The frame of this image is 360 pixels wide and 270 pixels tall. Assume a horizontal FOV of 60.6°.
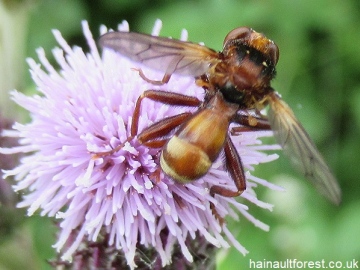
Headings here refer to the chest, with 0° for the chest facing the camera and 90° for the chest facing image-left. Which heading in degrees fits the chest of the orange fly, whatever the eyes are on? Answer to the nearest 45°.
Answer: approximately 225°
